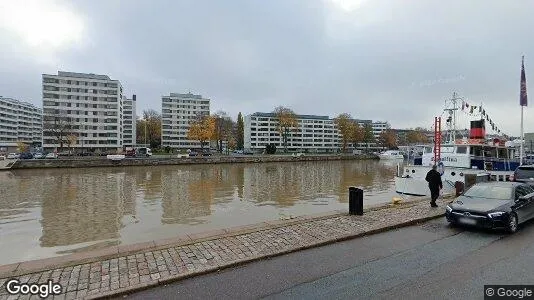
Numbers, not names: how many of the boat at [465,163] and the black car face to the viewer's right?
0

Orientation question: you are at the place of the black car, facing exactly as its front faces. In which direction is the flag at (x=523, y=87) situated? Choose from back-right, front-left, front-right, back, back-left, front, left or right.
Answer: back-right

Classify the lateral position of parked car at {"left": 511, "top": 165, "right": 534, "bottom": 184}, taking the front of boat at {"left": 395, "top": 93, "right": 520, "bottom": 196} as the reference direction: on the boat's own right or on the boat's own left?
on the boat's own left

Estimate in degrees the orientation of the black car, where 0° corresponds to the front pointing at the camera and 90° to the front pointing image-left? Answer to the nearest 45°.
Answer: approximately 45°

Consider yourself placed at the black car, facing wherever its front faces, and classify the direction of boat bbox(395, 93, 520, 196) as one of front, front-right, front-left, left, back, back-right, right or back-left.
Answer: back-right

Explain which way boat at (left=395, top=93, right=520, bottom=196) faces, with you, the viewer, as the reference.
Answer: facing the viewer and to the left of the viewer

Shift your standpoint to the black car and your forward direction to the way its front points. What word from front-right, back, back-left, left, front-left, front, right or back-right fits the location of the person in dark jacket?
right

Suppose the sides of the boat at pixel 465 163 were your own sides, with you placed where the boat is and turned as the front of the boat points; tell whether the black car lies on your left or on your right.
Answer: on your left

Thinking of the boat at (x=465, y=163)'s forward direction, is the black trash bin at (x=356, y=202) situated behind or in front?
in front

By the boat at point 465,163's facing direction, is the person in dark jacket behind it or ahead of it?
ahead

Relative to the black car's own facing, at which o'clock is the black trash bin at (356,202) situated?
The black trash bin is roughly at 1 o'clock from the black car.

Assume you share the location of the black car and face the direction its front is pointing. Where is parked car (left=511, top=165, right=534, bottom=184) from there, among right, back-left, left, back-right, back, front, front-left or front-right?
back-right
